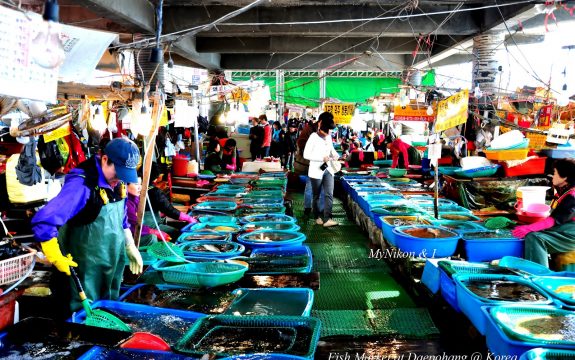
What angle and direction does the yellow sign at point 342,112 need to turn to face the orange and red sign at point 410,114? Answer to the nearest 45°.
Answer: approximately 45° to its left

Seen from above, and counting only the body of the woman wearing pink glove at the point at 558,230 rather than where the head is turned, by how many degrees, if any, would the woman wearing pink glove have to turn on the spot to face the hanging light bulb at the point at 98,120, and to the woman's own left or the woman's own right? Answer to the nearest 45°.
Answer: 0° — they already face it

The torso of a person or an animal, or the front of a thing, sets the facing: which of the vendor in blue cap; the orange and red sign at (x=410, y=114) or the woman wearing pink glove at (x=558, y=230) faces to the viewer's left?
the woman wearing pink glove

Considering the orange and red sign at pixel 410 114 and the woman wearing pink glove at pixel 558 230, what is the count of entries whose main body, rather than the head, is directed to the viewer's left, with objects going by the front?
1

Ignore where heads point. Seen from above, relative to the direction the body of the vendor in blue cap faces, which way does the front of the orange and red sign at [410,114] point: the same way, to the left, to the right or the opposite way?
to the right

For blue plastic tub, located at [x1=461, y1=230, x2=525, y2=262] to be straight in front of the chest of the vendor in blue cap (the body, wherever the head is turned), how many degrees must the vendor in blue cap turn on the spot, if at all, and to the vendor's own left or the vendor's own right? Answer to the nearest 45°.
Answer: approximately 45° to the vendor's own left

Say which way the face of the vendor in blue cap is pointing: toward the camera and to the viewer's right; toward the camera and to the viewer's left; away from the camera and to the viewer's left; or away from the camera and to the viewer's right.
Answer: toward the camera and to the viewer's right

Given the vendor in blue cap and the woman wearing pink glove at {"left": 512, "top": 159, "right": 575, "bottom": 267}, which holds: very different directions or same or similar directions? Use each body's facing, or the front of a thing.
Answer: very different directions

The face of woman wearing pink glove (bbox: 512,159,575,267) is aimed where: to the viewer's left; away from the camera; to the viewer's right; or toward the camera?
to the viewer's left

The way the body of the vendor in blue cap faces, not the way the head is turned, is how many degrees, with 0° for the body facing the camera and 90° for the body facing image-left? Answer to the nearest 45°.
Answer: approximately 315°

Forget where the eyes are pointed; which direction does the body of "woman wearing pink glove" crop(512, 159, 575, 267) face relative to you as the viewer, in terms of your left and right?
facing to the left of the viewer
